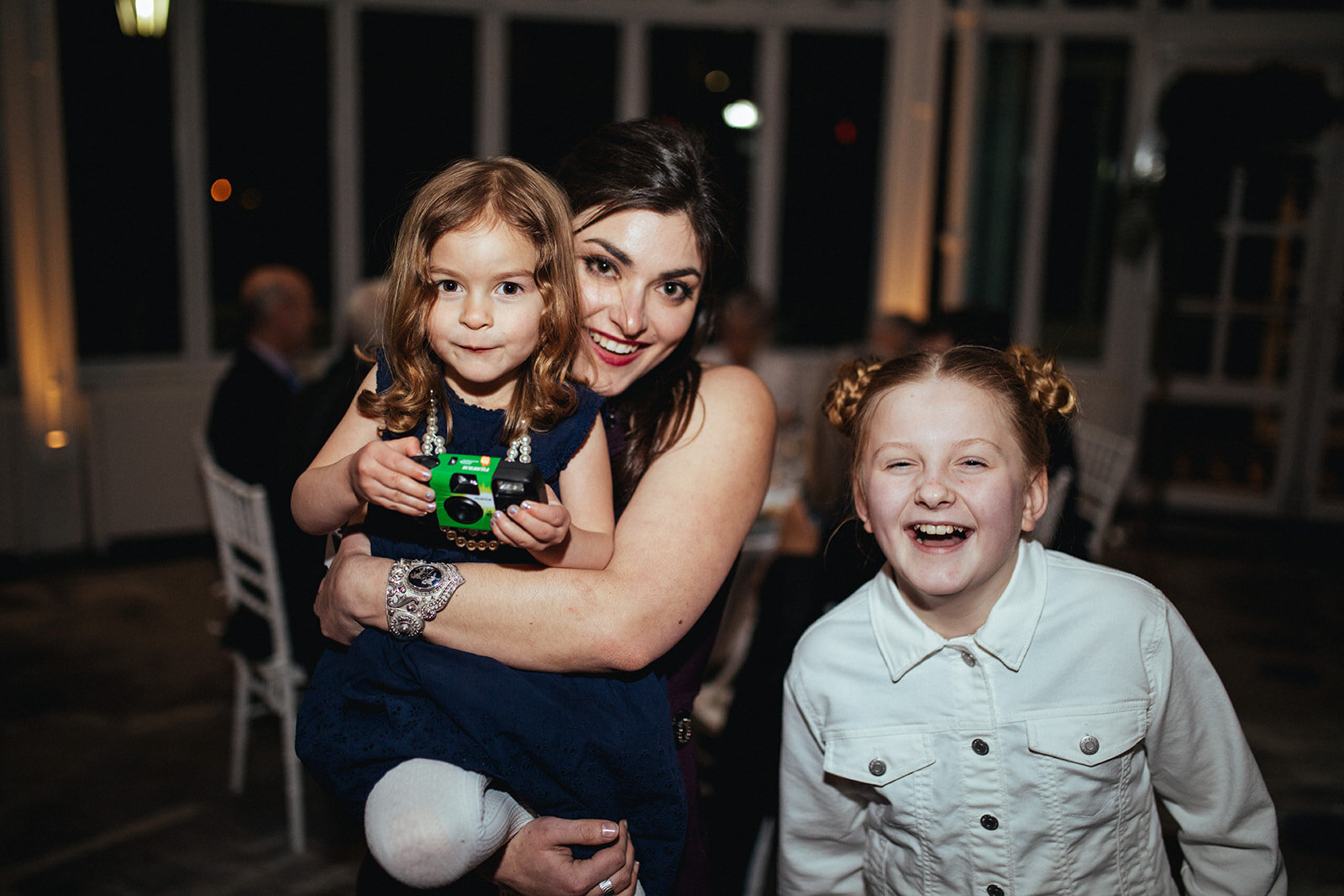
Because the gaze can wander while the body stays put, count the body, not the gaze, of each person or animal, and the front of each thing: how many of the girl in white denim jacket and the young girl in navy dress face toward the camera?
2

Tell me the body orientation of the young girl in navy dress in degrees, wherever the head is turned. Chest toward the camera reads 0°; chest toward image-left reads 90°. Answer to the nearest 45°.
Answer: approximately 0°

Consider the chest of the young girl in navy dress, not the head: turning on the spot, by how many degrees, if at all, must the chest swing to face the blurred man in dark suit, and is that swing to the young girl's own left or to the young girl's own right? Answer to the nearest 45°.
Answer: approximately 180°

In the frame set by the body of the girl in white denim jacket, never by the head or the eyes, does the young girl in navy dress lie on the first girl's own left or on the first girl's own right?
on the first girl's own right

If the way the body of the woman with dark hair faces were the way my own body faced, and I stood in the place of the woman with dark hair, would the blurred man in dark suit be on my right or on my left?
on my right

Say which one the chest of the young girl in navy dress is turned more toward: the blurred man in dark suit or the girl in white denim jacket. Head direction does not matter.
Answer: the girl in white denim jacket

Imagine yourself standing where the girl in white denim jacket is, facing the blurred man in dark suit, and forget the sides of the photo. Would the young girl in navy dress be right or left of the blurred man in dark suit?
left

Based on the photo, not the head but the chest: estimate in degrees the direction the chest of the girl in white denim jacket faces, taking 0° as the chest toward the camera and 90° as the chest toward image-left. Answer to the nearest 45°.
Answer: approximately 0°

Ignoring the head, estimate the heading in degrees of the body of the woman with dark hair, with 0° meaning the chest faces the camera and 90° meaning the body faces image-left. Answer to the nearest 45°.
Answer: approximately 45°
